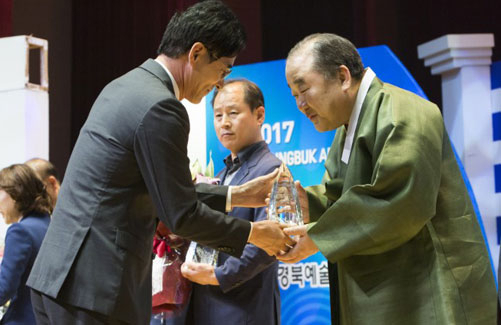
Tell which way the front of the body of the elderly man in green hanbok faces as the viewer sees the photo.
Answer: to the viewer's left

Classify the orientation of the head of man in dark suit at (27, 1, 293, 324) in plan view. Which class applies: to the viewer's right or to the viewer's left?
to the viewer's right

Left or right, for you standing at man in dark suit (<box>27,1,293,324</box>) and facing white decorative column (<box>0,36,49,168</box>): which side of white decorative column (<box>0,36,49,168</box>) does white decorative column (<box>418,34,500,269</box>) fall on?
right

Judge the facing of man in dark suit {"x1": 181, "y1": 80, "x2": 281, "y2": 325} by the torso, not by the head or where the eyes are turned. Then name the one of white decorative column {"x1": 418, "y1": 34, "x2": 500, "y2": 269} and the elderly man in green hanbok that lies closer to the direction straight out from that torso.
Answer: the elderly man in green hanbok
